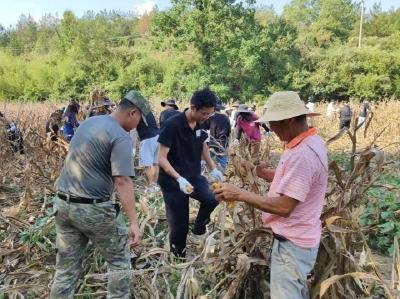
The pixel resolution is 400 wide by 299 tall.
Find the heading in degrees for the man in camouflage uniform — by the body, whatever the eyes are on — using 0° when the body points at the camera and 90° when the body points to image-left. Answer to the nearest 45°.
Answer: approximately 225°

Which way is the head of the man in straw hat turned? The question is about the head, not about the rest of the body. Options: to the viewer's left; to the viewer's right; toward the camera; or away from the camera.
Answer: to the viewer's left

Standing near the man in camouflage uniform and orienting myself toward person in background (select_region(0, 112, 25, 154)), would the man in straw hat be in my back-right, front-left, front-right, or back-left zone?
back-right

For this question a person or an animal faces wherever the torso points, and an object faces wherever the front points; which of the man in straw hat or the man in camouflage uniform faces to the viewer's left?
the man in straw hat

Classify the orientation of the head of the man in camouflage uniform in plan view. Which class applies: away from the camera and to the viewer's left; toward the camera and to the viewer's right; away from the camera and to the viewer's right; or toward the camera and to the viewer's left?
away from the camera and to the viewer's right

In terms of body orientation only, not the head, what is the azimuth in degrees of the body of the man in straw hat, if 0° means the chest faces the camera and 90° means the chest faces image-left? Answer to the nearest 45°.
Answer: approximately 90°

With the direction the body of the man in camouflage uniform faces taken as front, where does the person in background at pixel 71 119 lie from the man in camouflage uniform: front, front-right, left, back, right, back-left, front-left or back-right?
front-left

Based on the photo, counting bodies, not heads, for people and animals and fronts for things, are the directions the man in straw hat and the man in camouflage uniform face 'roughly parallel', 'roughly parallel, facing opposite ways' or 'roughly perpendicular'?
roughly perpendicular

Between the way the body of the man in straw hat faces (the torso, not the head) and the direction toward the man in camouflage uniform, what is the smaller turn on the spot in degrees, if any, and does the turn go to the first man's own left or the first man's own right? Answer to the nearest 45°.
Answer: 0° — they already face them

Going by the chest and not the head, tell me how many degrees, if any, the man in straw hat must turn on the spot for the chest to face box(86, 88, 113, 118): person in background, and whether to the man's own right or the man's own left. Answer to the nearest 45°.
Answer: approximately 45° to the man's own right

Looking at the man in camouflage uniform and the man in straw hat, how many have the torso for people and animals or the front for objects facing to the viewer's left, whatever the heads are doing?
1

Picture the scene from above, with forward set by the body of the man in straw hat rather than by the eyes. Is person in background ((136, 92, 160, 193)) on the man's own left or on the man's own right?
on the man's own right
